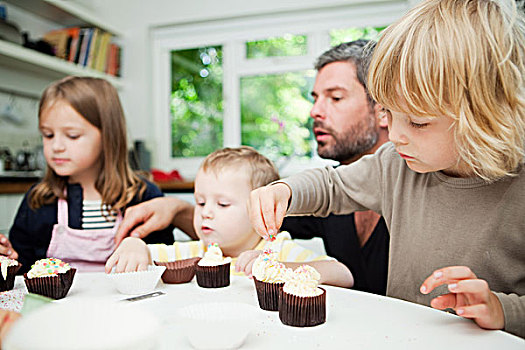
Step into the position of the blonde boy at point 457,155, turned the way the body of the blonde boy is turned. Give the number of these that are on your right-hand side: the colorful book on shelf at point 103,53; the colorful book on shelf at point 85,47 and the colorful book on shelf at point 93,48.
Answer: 3

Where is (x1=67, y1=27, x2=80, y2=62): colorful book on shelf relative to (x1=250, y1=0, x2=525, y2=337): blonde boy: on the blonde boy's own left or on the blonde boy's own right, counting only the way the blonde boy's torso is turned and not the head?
on the blonde boy's own right

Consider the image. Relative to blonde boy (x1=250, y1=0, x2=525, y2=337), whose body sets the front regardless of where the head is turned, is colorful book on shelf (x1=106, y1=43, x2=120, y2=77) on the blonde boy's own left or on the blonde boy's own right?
on the blonde boy's own right
